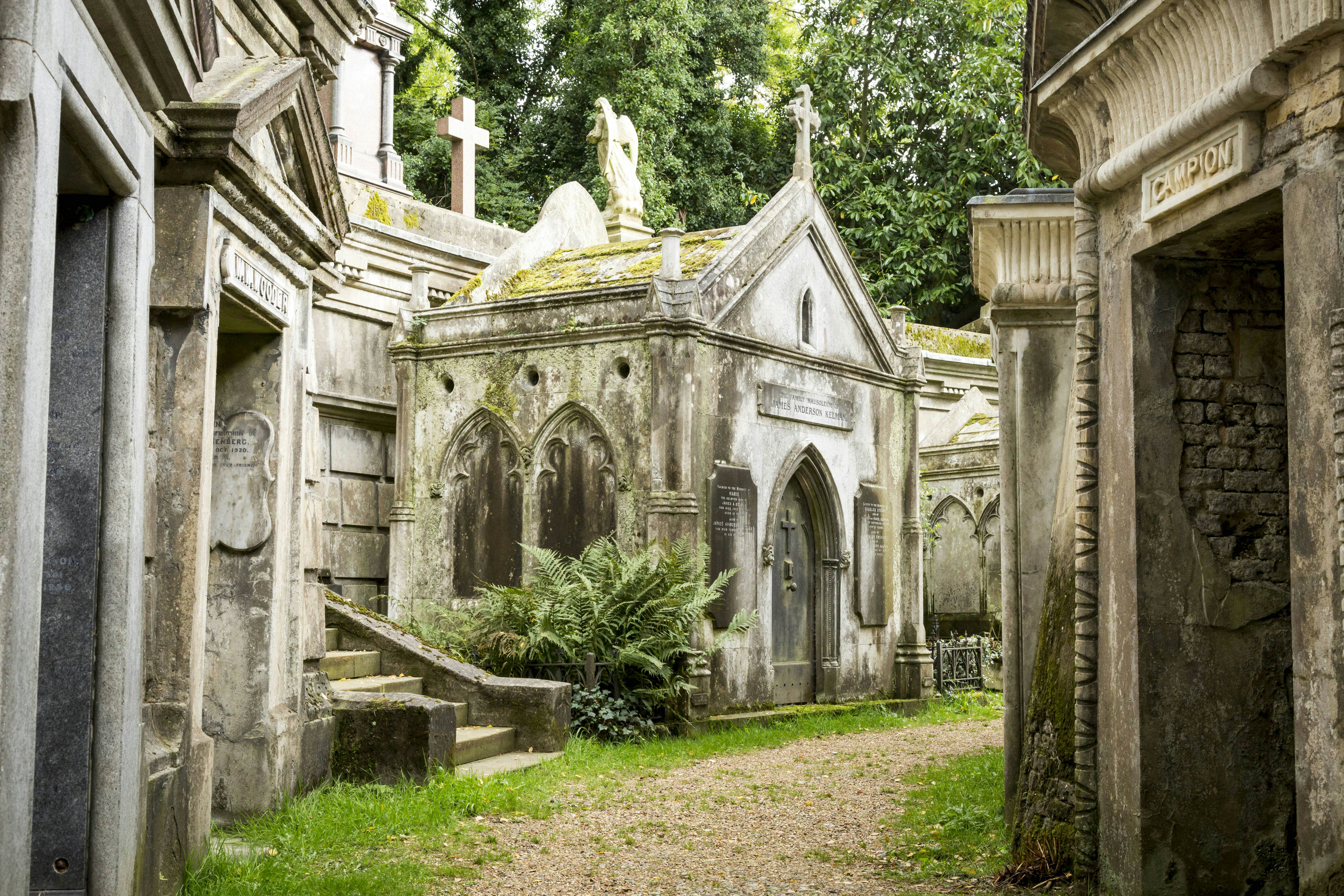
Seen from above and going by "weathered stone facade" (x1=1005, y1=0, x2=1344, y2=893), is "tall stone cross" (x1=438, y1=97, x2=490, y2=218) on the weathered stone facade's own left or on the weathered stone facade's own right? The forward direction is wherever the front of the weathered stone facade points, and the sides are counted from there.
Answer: on the weathered stone facade's own right

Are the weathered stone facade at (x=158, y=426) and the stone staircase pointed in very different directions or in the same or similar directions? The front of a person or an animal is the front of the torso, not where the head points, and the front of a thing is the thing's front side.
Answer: same or similar directions

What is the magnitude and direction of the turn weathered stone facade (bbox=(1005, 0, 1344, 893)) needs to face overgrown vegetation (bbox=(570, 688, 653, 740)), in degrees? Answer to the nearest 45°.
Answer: approximately 90° to its right

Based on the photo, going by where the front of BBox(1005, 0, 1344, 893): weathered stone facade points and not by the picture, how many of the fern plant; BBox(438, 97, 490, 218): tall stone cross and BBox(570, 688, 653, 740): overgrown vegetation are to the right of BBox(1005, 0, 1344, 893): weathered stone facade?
3

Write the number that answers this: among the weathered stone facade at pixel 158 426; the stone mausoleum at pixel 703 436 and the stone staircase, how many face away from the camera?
0

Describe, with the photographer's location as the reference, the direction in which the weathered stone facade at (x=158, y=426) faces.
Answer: facing the viewer and to the right of the viewer

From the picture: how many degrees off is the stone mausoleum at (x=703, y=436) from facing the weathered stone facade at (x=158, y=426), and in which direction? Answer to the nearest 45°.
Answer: approximately 45° to its right

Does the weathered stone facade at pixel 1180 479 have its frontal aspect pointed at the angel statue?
no

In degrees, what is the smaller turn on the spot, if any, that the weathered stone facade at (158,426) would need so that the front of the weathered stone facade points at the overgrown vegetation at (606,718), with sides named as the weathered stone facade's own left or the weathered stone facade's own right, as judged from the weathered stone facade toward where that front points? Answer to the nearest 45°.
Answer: approximately 90° to the weathered stone facade's own left

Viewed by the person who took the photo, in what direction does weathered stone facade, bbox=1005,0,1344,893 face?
facing the viewer and to the left of the viewer

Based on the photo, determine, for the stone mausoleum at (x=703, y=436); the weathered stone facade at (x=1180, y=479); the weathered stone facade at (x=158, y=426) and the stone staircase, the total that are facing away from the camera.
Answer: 0

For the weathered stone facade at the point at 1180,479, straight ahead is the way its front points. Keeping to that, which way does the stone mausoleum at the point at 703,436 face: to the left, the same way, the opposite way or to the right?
to the left

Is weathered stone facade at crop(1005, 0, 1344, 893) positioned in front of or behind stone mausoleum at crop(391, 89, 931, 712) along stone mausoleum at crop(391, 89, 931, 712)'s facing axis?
in front

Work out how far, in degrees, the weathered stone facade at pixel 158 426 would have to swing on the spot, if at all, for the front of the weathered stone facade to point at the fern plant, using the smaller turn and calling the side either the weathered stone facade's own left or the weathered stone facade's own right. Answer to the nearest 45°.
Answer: approximately 90° to the weathered stone facade's own left

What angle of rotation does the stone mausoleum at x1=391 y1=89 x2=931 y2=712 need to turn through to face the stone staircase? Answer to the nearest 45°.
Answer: approximately 45° to its right

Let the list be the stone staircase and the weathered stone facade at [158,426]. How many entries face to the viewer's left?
0
